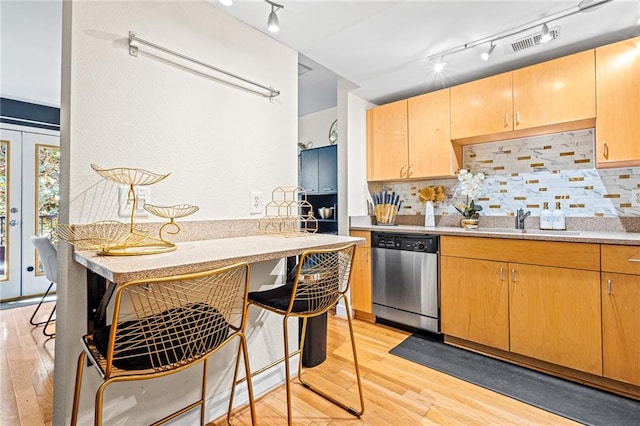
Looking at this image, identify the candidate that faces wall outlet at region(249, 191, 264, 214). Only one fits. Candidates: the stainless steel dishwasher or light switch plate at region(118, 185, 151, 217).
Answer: the stainless steel dishwasher

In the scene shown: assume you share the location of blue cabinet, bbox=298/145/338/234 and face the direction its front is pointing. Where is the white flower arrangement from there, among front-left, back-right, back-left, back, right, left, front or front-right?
left

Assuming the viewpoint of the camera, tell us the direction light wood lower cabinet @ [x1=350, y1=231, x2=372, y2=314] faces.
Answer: facing the viewer and to the left of the viewer

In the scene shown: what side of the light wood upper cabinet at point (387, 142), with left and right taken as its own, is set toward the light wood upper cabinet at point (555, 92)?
left

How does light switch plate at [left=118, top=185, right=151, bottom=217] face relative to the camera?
toward the camera

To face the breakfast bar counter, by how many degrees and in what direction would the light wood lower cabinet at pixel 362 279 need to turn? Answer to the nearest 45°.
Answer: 0° — it already faces it

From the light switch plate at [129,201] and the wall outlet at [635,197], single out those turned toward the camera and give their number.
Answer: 2

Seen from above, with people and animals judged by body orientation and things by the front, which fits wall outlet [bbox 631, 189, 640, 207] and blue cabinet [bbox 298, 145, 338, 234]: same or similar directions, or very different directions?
same or similar directions

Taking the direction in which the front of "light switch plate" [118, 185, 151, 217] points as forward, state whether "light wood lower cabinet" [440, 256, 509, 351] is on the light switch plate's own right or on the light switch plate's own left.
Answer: on the light switch plate's own left

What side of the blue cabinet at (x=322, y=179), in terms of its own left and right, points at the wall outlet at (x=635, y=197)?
left

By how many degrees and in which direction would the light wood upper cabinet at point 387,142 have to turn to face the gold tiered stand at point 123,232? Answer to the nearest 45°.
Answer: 0° — it already faces it

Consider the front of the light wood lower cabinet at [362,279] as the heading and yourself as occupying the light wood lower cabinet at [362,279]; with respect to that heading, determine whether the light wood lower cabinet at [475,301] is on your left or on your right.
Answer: on your left

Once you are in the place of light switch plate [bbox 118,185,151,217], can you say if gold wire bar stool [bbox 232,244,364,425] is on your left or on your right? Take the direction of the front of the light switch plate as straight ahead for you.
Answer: on your left

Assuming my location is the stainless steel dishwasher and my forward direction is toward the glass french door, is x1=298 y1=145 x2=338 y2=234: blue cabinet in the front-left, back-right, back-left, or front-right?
front-right
